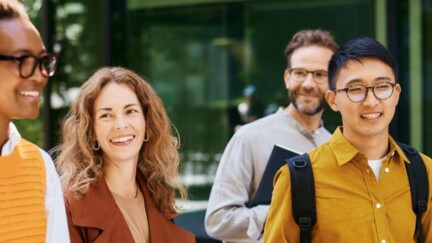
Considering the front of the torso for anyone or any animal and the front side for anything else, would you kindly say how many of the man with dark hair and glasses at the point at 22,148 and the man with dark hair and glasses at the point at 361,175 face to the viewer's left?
0

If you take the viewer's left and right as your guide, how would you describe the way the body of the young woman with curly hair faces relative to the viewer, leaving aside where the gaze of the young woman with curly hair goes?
facing the viewer

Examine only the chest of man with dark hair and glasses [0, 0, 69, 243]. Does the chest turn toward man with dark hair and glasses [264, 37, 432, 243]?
no

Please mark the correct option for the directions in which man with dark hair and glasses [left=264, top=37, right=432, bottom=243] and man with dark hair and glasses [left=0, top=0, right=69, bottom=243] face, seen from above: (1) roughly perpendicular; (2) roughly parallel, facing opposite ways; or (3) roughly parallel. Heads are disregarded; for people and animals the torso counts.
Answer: roughly parallel

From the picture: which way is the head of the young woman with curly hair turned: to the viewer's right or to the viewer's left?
to the viewer's left

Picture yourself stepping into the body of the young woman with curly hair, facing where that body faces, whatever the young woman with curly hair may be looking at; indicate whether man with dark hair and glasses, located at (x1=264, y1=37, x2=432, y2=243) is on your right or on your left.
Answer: on your left

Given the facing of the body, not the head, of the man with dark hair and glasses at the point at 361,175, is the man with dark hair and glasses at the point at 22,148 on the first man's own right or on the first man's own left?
on the first man's own right

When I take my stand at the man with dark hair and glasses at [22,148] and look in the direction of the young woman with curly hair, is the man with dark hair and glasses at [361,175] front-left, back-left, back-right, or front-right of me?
front-right

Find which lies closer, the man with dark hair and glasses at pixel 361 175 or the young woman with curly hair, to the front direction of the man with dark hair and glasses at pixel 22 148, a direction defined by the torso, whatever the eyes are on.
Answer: the man with dark hair and glasses

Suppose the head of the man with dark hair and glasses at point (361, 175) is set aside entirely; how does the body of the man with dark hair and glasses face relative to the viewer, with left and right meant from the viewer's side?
facing the viewer and to the right of the viewer

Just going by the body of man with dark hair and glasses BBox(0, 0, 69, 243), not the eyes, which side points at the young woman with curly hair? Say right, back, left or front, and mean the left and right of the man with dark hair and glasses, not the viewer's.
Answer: left
